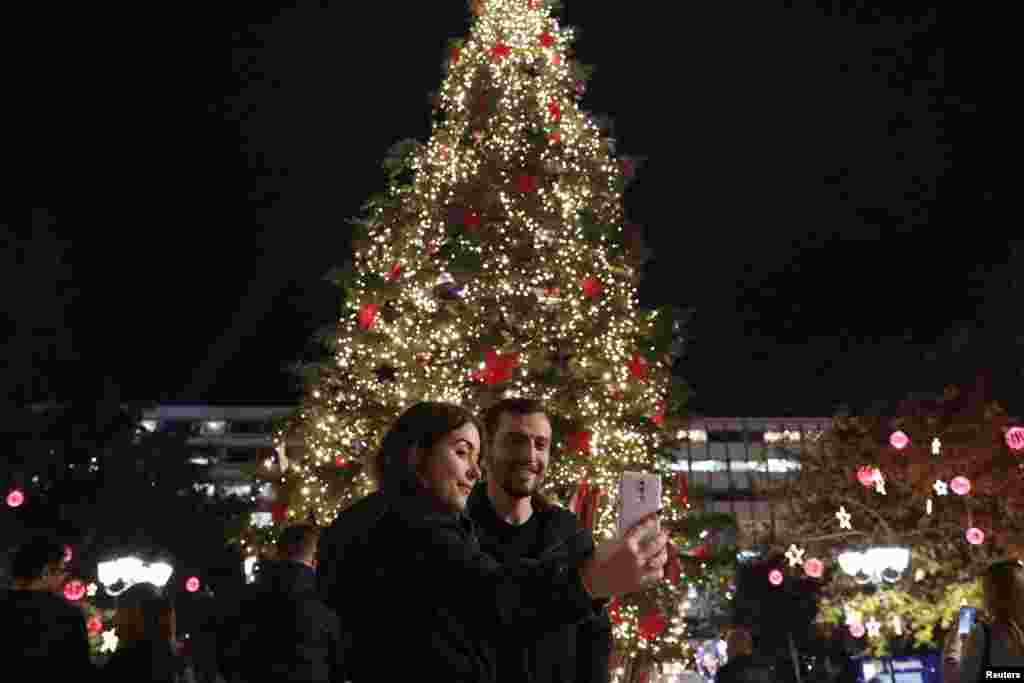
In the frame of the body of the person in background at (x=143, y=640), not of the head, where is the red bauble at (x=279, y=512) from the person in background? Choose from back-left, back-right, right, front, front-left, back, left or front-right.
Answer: front

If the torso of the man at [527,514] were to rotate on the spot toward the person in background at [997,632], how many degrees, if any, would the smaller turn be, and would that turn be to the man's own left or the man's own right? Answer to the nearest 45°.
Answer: approximately 90° to the man's own left

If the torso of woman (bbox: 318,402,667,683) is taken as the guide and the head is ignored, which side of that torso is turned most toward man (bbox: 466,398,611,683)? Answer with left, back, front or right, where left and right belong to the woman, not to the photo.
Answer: left

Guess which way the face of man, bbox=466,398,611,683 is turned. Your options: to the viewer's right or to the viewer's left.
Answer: to the viewer's right

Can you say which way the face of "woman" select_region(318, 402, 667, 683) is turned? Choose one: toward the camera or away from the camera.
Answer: toward the camera

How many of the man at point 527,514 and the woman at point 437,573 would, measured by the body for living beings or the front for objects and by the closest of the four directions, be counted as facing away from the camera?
0

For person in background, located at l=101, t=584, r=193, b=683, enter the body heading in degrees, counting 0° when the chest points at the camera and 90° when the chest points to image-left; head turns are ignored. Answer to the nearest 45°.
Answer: approximately 180°

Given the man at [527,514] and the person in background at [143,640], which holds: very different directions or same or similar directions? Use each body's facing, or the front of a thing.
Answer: very different directions

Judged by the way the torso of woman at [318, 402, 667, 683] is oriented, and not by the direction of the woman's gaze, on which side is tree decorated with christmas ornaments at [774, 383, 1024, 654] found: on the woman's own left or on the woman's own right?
on the woman's own left

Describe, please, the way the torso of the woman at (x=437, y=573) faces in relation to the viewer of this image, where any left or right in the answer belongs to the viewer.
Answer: facing to the right of the viewer

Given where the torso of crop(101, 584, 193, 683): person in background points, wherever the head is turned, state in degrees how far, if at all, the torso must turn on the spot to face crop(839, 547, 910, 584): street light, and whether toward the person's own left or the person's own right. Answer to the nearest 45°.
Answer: approximately 45° to the person's own right

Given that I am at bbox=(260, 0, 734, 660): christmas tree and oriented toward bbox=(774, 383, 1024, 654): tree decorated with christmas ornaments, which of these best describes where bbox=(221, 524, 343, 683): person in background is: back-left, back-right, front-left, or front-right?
back-right
